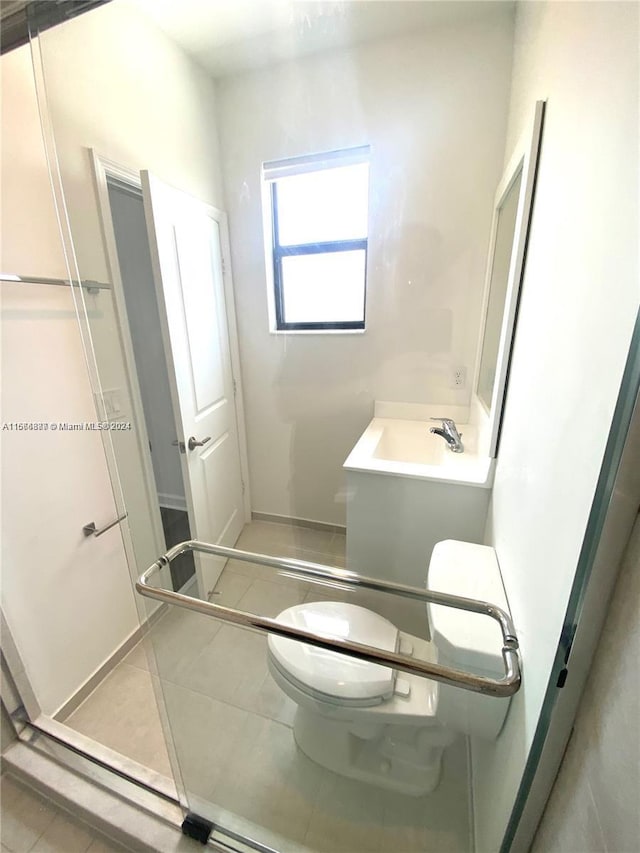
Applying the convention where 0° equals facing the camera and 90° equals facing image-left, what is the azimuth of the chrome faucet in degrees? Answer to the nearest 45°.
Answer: approximately 90°

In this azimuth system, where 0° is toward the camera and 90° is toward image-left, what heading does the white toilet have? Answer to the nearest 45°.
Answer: approximately 90°

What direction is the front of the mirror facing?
to the viewer's left

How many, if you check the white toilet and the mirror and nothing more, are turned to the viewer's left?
2
